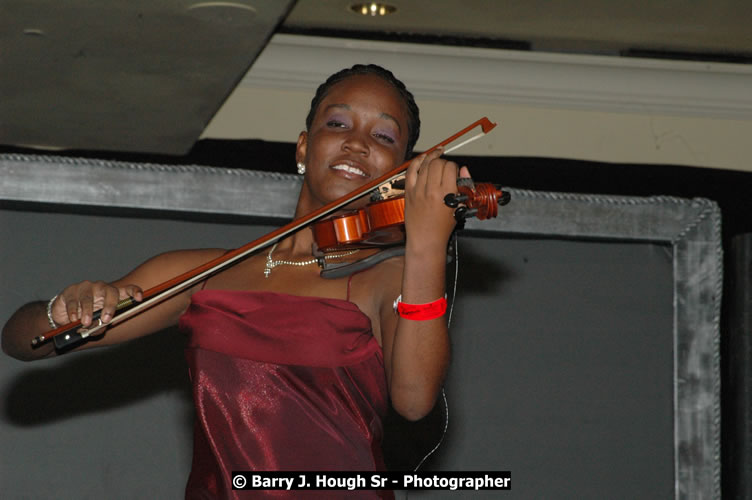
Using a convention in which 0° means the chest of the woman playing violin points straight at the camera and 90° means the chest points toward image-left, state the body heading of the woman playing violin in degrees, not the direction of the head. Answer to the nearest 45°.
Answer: approximately 0°
